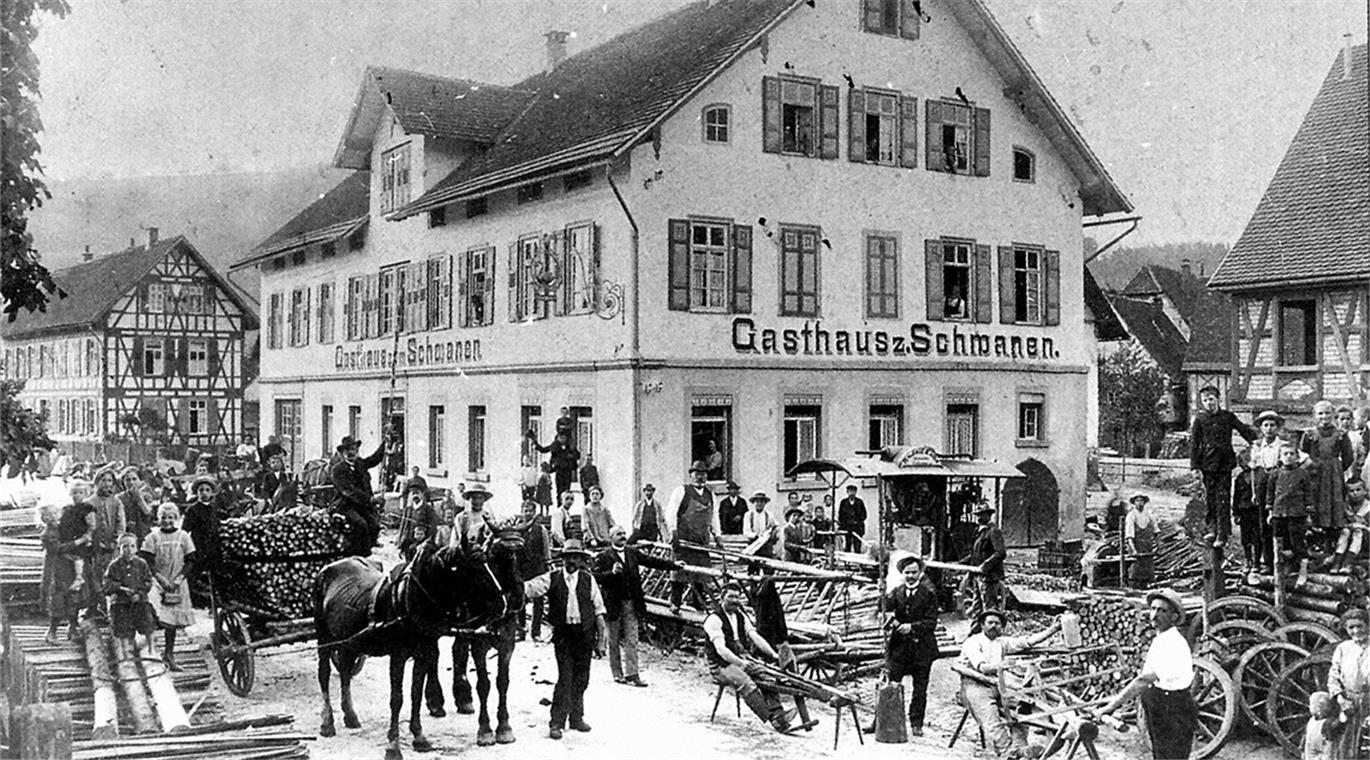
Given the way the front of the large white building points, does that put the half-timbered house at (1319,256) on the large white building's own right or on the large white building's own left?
on the large white building's own left

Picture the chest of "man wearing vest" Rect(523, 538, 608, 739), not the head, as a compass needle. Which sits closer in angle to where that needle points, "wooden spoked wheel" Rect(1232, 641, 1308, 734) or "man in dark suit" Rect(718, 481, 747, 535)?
the wooden spoked wheel

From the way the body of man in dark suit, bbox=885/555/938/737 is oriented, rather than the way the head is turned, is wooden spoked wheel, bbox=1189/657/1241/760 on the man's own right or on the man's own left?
on the man's own left

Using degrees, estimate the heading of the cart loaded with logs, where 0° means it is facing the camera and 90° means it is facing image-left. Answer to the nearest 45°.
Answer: approximately 315°

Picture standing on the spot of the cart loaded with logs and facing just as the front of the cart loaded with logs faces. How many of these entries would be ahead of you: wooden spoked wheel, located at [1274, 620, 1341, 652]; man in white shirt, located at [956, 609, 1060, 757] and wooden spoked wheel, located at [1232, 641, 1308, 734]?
3

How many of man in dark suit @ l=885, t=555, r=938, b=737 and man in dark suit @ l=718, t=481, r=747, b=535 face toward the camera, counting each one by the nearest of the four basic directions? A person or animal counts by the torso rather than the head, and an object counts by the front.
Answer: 2

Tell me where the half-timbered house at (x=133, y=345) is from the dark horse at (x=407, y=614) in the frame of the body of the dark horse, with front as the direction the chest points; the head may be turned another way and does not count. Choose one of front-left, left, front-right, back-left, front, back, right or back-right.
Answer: back

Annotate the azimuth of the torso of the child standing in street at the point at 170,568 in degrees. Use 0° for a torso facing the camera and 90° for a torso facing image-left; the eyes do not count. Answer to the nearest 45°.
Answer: approximately 0°
